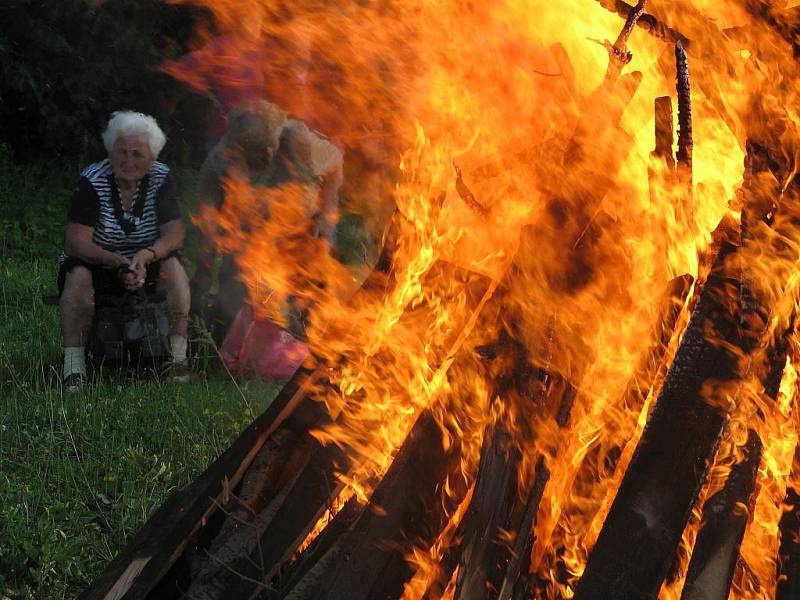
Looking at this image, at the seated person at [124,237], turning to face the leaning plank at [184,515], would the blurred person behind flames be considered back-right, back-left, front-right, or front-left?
back-left

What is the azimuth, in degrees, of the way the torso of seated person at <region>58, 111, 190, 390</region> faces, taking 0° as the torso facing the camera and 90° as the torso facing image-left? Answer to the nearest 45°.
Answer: approximately 0°

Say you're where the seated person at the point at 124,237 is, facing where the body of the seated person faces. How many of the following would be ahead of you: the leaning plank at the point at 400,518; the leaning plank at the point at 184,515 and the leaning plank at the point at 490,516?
3
